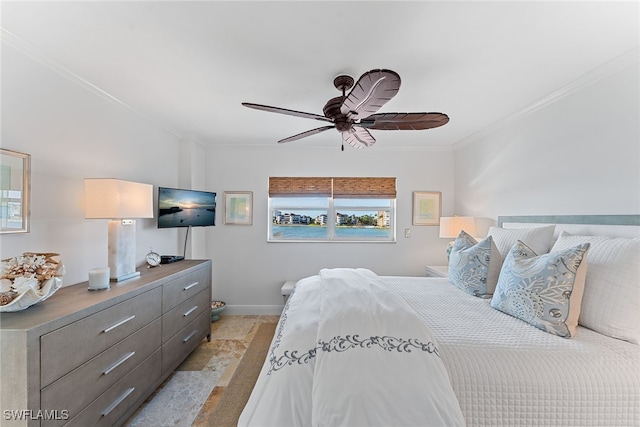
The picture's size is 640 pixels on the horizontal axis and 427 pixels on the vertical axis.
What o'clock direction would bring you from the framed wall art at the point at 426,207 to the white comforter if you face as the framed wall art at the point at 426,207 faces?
The white comforter is roughly at 12 o'clock from the framed wall art.

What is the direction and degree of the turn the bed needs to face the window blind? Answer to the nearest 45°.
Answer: approximately 90° to its right

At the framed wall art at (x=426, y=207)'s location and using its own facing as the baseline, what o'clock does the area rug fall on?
The area rug is roughly at 1 o'clock from the framed wall art.

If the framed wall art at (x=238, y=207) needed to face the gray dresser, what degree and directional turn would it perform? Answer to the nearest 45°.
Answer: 0° — it already faces it

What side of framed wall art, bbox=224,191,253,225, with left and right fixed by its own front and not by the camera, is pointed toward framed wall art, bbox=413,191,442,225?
left

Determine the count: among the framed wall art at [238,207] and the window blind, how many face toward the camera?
2

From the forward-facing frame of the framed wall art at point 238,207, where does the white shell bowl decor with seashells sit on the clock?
The white shell bowl decor with seashells is roughly at 1 o'clock from the framed wall art.
